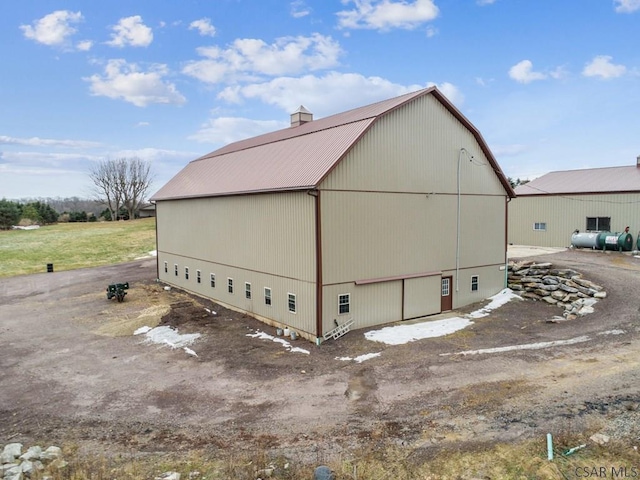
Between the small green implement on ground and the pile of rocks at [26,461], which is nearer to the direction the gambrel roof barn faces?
the pile of rocks

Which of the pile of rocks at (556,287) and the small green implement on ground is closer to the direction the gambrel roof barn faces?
the pile of rocks

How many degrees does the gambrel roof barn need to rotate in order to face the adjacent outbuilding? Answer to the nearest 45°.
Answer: approximately 90° to its left

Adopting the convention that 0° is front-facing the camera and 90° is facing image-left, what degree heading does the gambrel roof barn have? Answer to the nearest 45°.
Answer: approximately 315°

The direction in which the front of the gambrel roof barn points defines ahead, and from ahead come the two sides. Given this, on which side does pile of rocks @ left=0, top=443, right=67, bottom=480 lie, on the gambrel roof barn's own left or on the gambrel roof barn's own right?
on the gambrel roof barn's own right

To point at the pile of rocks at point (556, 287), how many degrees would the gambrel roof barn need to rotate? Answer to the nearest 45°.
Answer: approximately 45° to its left

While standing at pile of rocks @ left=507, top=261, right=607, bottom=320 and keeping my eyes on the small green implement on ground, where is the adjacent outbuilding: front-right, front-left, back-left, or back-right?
back-right
